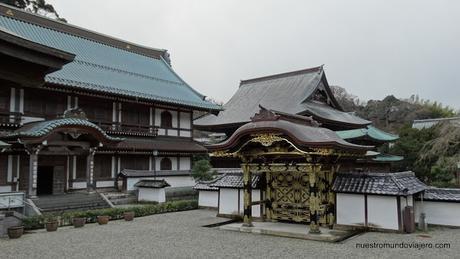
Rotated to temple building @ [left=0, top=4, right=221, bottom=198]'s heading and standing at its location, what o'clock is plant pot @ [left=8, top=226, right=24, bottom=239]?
The plant pot is roughly at 2 o'clock from the temple building.

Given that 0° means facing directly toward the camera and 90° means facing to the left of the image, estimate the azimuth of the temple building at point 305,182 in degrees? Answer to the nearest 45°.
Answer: approximately 45°

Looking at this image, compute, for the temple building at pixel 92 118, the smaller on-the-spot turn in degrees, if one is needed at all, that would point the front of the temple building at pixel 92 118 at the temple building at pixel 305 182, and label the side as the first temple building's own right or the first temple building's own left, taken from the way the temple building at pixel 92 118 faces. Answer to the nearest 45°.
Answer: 0° — it already faces it

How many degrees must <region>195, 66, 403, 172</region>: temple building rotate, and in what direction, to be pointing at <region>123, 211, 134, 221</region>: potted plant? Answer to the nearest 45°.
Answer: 0° — it already faces it

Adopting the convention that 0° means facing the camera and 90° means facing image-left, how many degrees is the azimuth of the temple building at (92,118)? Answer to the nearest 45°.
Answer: approximately 315°
